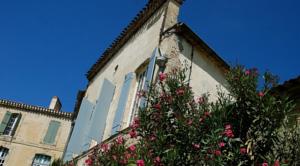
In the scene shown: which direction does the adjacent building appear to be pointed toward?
toward the camera

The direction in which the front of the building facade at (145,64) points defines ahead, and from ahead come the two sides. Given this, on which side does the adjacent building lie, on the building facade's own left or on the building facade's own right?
on the building facade's own right

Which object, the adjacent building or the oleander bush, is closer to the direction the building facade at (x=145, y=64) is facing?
the oleander bush

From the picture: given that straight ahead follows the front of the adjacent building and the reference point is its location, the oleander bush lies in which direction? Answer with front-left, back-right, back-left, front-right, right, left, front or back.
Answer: front

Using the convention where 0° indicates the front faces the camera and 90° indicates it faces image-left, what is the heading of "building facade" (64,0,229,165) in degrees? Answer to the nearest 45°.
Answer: approximately 45°

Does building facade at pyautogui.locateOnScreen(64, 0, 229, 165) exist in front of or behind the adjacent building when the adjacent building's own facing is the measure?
in front

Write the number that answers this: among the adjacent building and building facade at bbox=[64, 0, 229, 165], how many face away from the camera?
0
